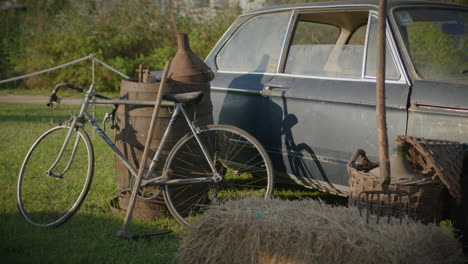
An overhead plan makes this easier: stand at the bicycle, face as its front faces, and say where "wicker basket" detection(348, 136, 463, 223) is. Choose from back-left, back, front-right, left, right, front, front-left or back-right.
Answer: back-left

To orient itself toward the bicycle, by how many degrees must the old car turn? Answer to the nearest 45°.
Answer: approximately 135° to its right

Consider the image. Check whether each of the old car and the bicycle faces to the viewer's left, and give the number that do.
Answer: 1

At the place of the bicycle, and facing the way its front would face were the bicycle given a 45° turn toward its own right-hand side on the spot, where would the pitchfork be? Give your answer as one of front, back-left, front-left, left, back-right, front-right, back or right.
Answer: back

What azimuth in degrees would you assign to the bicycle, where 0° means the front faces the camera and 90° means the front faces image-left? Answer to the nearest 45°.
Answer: approximately 90°

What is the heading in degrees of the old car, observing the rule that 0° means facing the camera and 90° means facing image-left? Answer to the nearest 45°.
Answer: approximately 315°

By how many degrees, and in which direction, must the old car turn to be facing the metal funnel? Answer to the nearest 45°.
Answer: approximately 135° to its right

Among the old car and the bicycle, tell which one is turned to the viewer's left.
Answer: the bicycle

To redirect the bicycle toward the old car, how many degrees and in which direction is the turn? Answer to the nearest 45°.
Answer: approximately 180°

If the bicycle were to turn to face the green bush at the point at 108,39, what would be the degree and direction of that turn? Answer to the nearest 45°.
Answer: approximately 90° to its right
